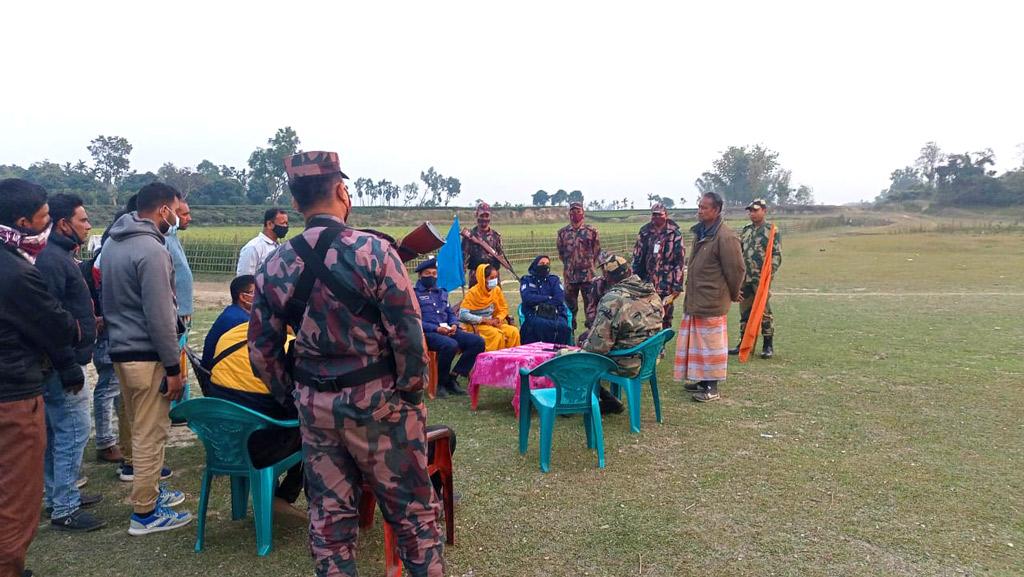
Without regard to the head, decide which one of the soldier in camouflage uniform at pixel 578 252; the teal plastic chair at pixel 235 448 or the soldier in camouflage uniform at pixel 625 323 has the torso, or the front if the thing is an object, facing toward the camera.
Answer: the soldier in camouflage uniform at pixel 578 252

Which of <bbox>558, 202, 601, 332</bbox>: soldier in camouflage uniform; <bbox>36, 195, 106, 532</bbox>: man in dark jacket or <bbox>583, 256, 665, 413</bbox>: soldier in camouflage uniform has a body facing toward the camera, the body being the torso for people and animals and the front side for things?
<bbox>558, 202, 601, 332</bbox>: soldier in camouflage uniform

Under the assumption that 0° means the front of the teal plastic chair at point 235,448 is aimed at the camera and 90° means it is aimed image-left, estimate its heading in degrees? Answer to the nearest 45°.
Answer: approximately 225°

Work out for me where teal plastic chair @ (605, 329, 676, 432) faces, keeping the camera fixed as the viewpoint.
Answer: facing away from the viewer and to the left of the viewer

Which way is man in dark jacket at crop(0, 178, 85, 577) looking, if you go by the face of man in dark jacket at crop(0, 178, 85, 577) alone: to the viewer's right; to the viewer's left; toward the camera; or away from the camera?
to the viewer's right

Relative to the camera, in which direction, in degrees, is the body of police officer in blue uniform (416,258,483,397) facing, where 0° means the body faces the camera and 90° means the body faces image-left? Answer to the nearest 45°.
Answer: approximately 315°

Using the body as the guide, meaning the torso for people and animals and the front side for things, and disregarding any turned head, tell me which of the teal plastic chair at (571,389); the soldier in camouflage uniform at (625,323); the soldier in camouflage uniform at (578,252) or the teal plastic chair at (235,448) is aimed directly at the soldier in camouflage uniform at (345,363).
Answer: the soldier in camouflage uniform at (578,252)

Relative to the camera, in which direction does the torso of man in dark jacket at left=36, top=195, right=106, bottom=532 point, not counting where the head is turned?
to the viewer's right

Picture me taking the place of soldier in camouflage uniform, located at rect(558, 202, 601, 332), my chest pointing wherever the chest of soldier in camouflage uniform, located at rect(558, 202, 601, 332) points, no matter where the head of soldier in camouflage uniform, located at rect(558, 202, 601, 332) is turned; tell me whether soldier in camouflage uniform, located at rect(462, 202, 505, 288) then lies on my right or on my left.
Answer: on my right

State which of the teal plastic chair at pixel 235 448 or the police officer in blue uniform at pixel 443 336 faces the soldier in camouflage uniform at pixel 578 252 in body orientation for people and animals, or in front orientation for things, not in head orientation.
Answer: the teal plastic chair

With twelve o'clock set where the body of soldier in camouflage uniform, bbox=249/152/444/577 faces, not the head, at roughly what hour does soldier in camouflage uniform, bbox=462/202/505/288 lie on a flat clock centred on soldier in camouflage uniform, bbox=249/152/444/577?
soldier in camouflage uniform, bbox=462/202/505/288 is roughly at 11 o'clock from soldier in camouflage uniform, bbox=249/152/444/577.

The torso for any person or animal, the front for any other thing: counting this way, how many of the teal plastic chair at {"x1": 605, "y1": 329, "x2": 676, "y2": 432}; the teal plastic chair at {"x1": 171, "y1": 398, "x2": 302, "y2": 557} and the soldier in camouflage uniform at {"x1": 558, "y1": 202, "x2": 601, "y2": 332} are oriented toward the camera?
1

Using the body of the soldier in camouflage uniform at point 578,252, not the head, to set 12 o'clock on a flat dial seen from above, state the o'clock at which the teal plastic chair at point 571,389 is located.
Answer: The teal plastic chair is roughly at 12 o'clock from the soldier in camouflage uniform.

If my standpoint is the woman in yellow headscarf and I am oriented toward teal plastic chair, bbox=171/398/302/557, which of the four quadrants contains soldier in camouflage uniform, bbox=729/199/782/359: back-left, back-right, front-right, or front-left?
back-left
